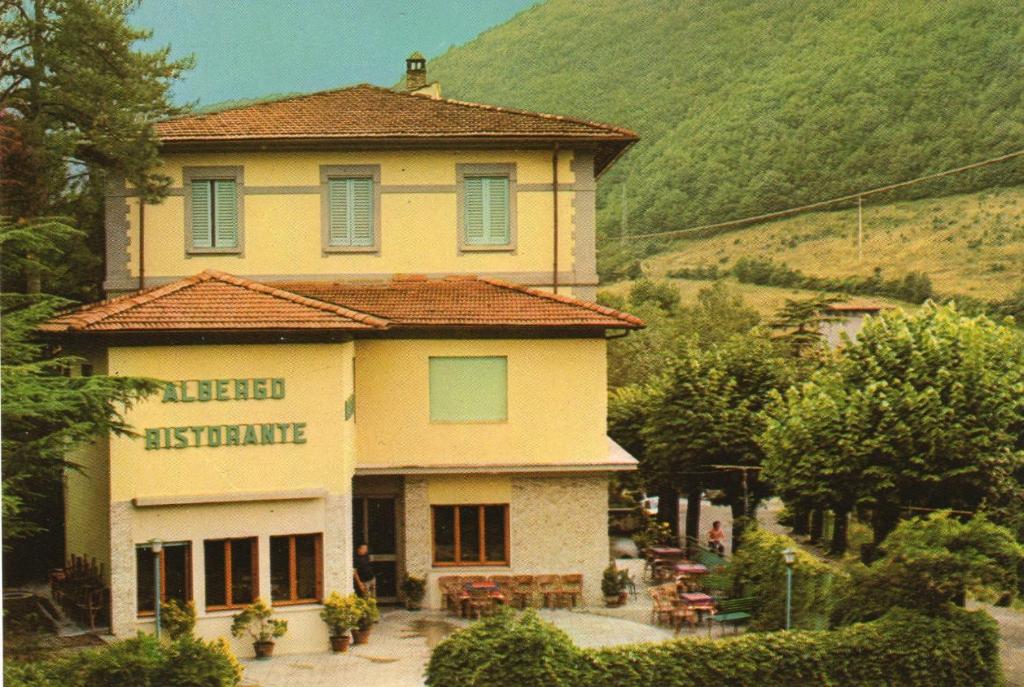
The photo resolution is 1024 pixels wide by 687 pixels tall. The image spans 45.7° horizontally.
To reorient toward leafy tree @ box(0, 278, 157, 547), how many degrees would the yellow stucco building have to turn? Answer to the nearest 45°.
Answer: approximately 45° to its right

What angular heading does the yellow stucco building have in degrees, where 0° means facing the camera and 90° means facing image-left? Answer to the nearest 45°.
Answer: approximately 0°

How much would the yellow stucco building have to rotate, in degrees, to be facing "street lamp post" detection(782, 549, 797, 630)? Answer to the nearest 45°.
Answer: approximately 45° to its left

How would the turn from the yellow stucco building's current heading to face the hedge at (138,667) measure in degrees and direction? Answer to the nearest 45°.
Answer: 0° — it already faces it

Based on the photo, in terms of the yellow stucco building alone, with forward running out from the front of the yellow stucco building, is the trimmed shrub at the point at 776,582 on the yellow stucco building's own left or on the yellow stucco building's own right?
on the yellow stucco building's own left

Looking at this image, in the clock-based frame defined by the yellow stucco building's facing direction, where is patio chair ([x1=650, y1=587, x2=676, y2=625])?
The patio chair is roughly at 10 o'clock from the yellow stucco building.

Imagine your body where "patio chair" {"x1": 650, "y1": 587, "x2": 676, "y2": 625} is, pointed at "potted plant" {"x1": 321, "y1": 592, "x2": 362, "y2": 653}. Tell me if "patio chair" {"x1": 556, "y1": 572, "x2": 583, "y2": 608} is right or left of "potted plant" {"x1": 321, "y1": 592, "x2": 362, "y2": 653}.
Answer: right

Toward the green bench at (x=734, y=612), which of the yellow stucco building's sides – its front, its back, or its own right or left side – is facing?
left
